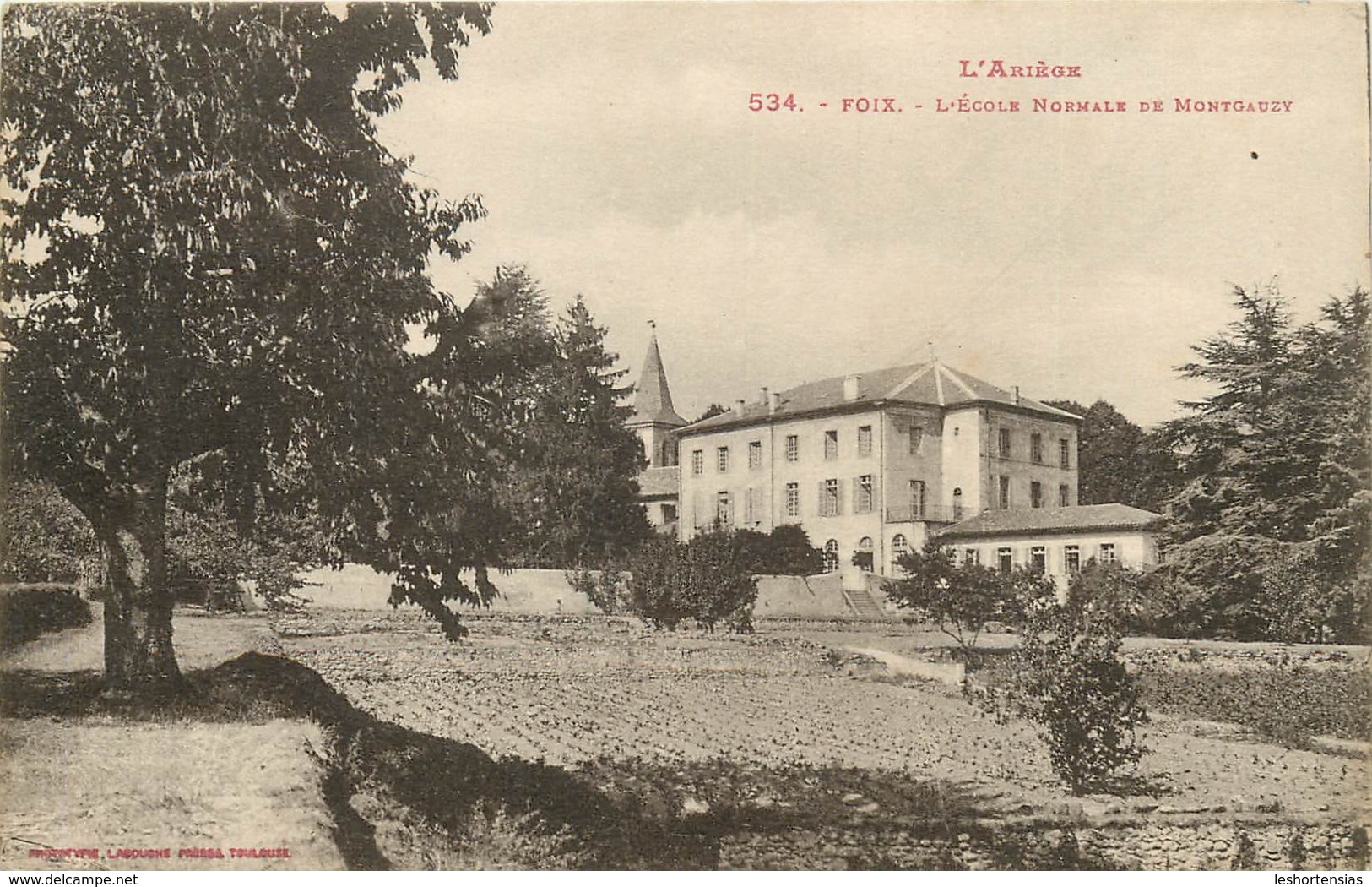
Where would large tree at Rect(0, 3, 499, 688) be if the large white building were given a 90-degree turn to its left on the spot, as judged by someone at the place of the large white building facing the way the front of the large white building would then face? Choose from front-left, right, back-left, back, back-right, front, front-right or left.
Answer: right

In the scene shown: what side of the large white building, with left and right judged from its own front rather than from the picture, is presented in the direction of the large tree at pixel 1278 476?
left

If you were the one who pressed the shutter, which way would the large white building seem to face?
facing the viewer and to the left of the viewer
